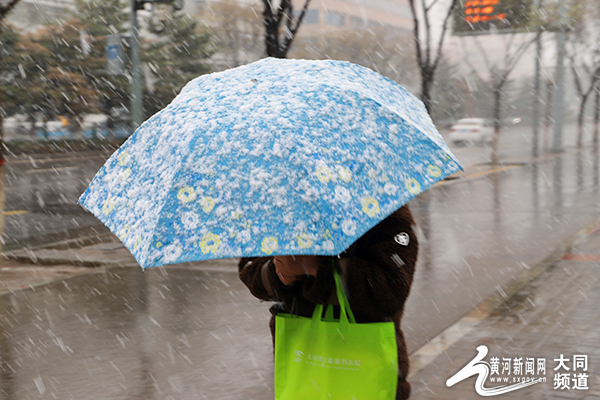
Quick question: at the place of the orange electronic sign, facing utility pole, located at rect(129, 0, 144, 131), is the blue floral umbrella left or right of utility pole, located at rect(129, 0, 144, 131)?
left

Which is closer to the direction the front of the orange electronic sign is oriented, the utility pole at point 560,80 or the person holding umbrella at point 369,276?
the person holding umbrella

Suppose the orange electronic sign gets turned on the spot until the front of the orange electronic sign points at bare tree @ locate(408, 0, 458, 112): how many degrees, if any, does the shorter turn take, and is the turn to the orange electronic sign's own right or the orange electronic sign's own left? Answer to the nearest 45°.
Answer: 0° — it already faces it

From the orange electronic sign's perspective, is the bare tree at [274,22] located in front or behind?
in front

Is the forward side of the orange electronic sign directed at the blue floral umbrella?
yes

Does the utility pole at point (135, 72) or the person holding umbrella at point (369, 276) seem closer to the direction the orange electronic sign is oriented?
the person holding umbrella

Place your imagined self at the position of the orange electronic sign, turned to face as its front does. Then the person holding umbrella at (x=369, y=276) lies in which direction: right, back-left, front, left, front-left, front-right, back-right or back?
front

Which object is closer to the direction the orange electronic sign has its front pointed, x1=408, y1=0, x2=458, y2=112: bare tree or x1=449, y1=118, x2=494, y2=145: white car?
the bare tree

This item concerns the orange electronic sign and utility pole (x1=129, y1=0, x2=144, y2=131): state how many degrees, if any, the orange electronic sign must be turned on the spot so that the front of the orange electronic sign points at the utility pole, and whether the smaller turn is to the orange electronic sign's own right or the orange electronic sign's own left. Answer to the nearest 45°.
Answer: approximately 45° to the orange electronic sign's own right

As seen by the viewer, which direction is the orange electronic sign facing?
toward the camera
